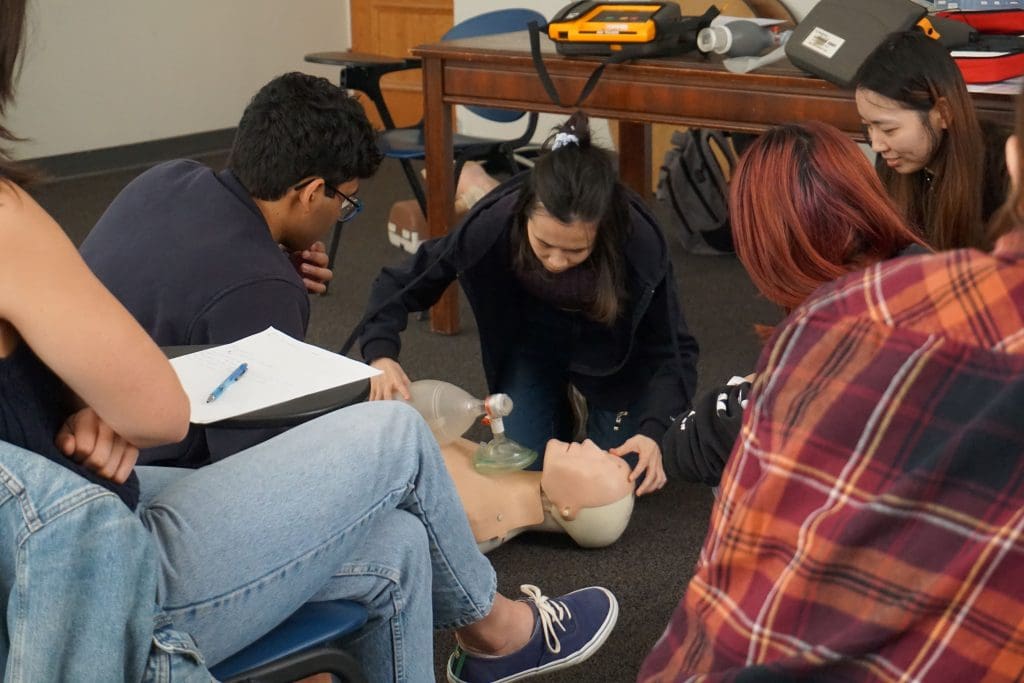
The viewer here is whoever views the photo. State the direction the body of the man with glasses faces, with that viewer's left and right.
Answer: facing away from the viewer and to the right of the viewer

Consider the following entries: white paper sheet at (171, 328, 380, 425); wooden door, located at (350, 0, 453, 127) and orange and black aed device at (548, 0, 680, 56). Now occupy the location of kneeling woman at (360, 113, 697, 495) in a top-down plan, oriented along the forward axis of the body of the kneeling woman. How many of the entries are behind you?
2

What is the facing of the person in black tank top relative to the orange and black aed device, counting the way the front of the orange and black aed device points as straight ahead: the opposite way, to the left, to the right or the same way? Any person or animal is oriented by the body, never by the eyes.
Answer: to the left

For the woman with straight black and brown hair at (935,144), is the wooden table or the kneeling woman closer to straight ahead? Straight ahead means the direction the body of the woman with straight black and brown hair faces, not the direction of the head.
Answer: the kneeling woman

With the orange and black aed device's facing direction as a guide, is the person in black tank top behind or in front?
in front

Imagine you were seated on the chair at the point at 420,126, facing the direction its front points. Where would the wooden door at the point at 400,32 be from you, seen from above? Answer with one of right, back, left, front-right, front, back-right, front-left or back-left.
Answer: back-right

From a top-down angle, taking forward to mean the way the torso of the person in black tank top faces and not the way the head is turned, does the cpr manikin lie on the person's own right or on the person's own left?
on the person's own left

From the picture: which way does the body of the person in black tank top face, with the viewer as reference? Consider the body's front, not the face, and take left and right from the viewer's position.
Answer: facing to the right of the viewer

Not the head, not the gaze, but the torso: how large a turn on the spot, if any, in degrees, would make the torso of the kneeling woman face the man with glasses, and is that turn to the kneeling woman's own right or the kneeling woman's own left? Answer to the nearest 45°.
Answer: approximately 45° to the kneeling woman's own right

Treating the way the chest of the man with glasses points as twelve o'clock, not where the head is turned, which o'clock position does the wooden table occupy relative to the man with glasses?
The wooden table is roughly at 12 o'clock from the man with glasses.

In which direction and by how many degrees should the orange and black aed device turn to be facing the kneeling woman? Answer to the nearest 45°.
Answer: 0° — it already faces them

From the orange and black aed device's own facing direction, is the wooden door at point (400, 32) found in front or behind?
behind

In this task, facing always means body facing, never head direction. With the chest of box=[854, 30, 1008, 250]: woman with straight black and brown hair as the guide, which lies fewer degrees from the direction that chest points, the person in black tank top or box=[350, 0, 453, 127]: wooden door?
the person in black tank top
